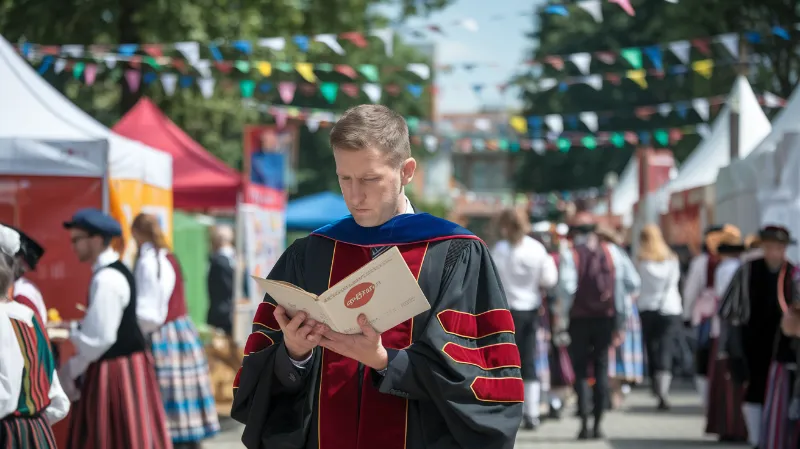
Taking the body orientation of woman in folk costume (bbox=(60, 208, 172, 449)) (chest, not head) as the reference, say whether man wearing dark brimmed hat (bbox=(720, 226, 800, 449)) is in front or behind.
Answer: behind

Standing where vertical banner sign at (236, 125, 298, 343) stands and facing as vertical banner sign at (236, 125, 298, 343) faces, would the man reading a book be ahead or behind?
ahead

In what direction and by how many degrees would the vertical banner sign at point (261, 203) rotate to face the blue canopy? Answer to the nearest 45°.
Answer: approximately 180°

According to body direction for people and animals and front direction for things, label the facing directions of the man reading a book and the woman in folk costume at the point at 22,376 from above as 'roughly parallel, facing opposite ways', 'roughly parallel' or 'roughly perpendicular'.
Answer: roughly perpendicular

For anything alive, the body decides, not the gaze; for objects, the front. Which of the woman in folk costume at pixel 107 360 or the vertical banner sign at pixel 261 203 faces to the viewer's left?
the woman in folk costume

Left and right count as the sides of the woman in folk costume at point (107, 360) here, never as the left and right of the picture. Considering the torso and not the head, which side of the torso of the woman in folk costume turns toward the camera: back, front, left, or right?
left

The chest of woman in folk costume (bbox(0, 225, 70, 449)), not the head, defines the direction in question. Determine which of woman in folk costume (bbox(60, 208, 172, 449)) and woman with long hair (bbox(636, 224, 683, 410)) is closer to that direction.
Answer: the woman in folk costume

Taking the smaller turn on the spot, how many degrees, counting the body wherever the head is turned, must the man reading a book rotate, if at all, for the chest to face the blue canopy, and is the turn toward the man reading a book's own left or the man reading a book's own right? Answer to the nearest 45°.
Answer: approximately 135° to the man reading a book's own right

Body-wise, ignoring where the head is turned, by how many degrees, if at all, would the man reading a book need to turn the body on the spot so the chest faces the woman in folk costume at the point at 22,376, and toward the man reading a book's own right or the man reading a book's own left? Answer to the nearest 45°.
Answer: approximately 90° to the man reading a book's own right

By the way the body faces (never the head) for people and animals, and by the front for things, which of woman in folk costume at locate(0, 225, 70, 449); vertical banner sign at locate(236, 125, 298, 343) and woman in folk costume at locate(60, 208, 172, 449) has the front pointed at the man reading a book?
the vertical banner sign

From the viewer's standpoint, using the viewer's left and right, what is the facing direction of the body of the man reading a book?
facing the viewer and to the left of the viewer

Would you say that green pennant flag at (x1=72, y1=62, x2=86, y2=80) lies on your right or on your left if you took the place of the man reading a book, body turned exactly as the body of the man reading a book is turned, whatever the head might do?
on your right

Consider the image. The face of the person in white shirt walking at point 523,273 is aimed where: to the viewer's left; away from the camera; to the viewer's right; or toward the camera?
away from the camera

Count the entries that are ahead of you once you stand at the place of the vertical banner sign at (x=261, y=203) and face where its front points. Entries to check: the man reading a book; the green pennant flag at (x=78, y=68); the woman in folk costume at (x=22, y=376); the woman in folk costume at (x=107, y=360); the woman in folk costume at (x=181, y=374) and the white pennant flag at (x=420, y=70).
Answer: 4

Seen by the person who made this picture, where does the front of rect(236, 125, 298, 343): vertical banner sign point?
facing the viewer
